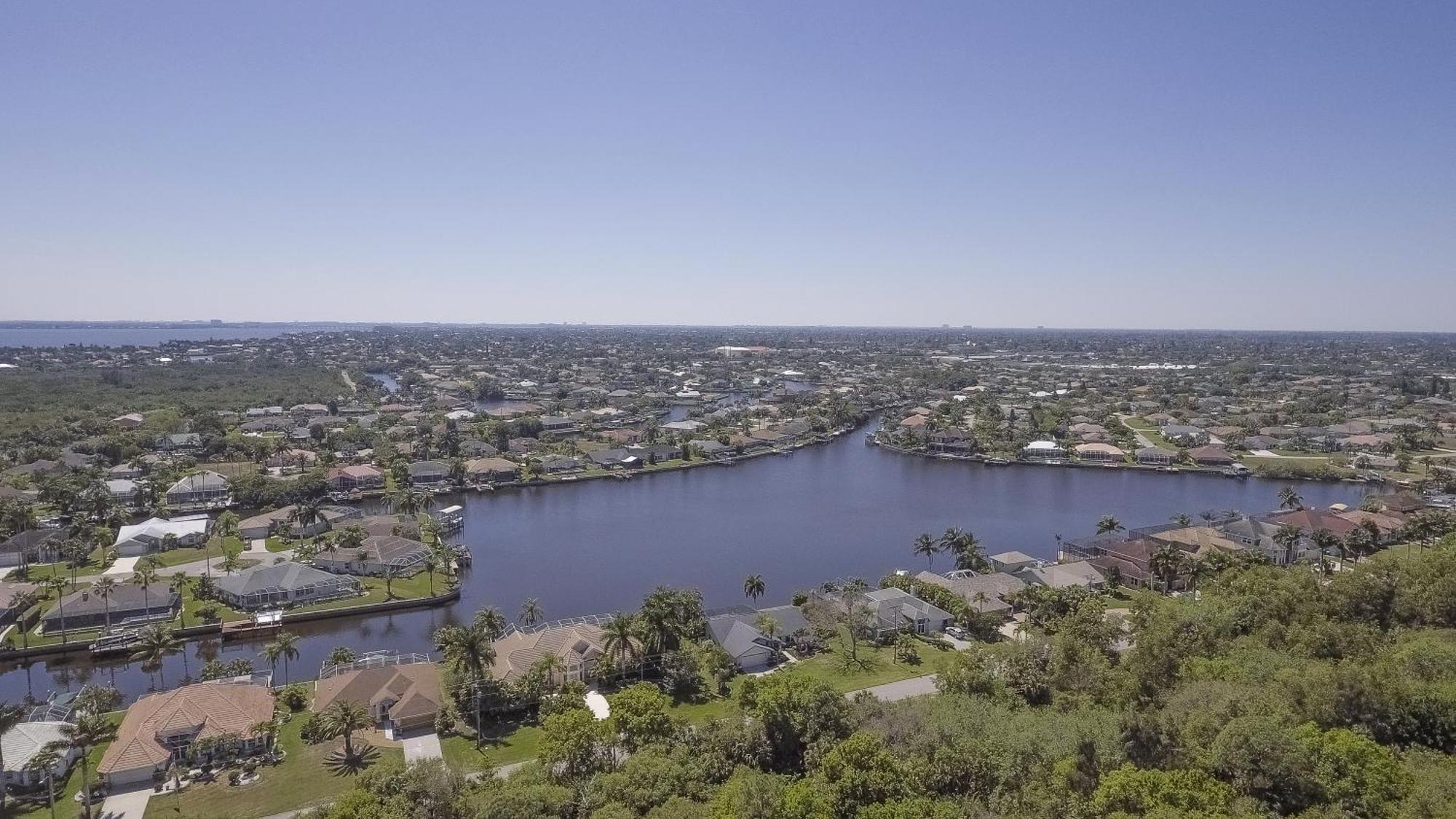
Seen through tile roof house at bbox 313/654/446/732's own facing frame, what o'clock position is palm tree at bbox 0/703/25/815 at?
The palm tree is roughly at 3 o'clock from the tile roof house.

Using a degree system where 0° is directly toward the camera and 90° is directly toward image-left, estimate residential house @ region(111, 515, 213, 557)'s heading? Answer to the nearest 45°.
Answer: approximately 0°

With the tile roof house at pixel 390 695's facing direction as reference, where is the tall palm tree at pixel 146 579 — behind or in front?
behind

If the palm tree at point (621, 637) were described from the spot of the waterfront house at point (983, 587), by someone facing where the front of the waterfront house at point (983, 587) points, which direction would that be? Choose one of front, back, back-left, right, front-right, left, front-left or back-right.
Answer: right

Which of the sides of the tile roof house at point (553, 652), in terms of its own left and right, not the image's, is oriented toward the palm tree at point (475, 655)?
right

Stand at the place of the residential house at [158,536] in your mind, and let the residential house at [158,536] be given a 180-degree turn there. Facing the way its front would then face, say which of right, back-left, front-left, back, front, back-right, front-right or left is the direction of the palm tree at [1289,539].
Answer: back-right

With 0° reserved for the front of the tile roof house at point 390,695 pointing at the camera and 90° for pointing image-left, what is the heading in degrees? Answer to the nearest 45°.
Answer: approximately 0°

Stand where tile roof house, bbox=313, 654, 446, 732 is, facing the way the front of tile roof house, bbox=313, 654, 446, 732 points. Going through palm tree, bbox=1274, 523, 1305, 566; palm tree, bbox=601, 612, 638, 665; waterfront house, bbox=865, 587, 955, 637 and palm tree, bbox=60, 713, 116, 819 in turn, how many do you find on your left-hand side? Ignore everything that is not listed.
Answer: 3

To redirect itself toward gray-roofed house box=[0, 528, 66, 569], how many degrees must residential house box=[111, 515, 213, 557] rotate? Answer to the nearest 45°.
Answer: approximately 90° to its right

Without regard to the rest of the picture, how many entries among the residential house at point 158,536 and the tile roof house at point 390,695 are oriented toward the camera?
2

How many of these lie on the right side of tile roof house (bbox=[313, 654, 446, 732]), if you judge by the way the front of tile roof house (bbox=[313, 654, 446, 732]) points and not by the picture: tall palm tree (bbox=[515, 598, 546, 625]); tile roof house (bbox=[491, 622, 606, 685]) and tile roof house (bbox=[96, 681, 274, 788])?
1

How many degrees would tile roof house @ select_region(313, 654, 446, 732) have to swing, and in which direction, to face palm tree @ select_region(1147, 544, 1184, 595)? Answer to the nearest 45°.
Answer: approximately 90° to its left

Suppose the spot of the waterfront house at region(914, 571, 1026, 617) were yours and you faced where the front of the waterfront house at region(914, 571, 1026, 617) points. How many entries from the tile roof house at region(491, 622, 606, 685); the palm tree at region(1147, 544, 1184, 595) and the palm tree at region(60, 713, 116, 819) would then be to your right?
2

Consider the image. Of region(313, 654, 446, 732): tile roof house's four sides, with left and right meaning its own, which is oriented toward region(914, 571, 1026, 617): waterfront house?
left
